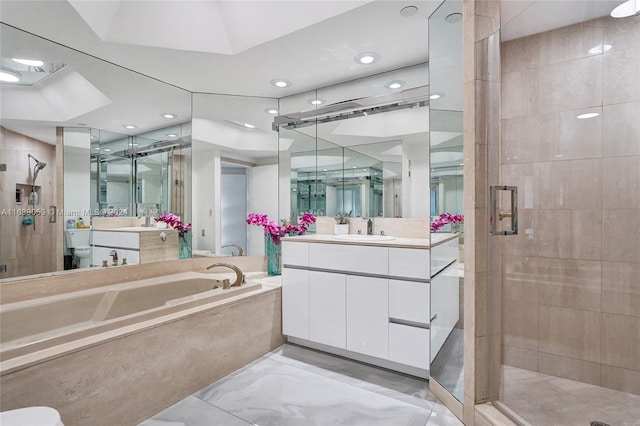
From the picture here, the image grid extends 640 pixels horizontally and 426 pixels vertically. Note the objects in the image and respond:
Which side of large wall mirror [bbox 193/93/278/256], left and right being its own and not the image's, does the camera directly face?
front

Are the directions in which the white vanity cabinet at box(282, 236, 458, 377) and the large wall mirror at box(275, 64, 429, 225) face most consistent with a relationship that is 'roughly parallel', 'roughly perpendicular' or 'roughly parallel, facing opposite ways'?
roughly parallel

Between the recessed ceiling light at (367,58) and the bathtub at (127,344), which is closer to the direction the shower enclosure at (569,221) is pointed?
the bathtub

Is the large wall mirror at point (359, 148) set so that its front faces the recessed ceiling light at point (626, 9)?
no

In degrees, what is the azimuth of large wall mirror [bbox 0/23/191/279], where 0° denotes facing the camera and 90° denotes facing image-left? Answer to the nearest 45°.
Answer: approximately 315°

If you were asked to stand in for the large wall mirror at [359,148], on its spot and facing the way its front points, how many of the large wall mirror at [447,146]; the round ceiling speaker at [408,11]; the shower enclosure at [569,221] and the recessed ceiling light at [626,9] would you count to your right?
0

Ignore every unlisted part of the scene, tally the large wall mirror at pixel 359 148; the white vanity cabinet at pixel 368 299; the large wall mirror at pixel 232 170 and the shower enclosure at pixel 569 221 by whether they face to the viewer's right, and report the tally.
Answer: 0

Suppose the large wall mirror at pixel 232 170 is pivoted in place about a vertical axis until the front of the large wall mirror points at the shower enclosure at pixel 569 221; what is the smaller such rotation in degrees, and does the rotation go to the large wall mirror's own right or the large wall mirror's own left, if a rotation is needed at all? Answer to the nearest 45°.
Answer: approximately 45° to the large wall mirror's own left

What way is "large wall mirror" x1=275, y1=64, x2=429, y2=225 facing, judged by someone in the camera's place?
facing the viewer and to the left of the viewer

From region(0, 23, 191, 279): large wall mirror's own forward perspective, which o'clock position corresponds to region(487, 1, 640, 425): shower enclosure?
The shower enclosure is roughly at 12 o'clock from the large wall mirror.

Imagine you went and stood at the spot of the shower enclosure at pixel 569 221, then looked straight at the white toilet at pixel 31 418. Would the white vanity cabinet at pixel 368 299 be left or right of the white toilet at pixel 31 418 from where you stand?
right

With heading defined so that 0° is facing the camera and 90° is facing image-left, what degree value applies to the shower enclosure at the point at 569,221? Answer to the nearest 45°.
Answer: approximately 45°

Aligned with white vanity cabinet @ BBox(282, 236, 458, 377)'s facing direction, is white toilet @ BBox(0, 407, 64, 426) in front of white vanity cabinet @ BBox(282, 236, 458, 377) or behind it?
in front
